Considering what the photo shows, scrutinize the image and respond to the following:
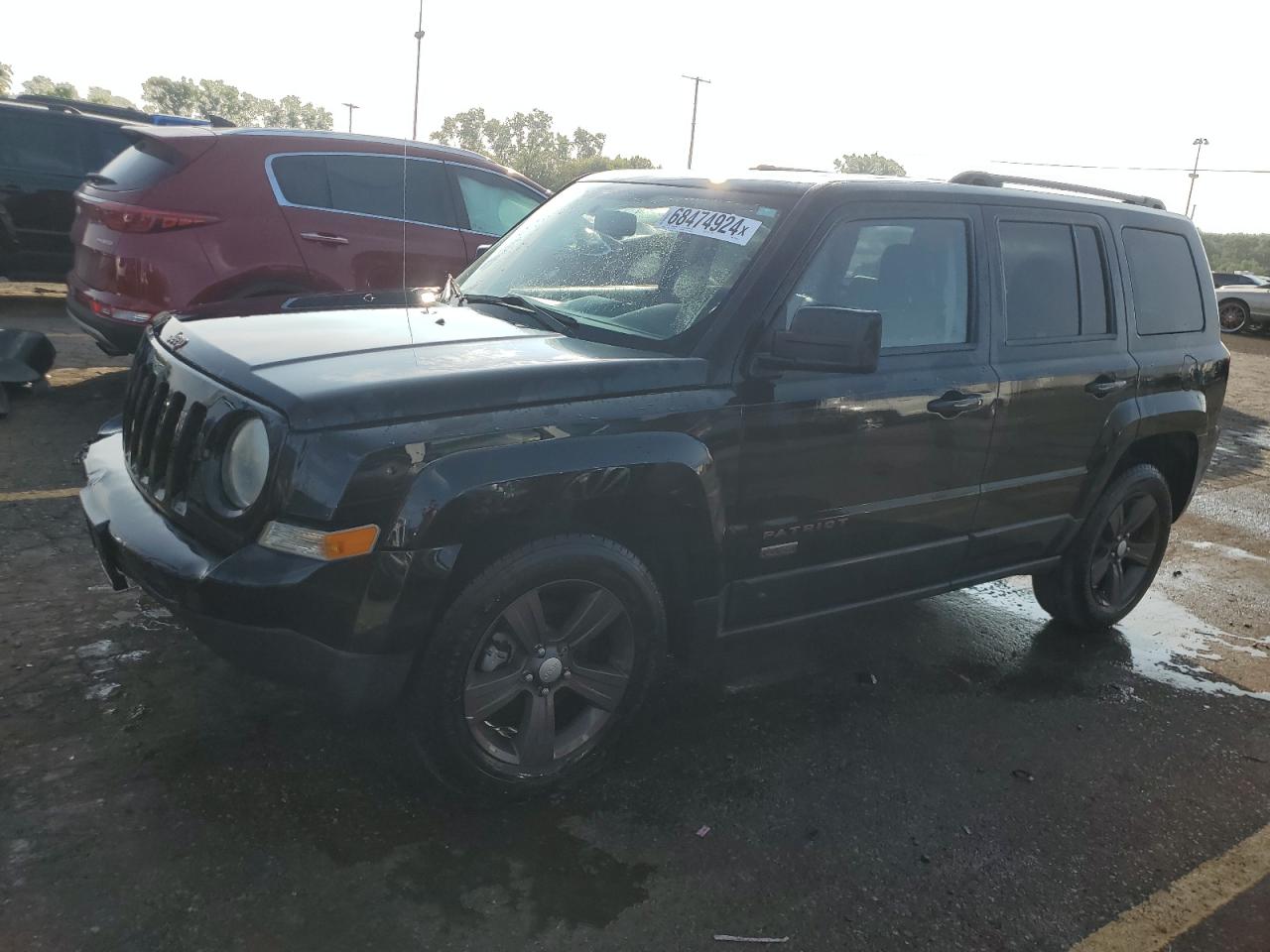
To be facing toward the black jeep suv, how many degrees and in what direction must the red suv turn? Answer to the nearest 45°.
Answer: approximately 135° to its right

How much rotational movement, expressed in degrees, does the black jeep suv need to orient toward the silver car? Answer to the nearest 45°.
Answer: approximately 180°

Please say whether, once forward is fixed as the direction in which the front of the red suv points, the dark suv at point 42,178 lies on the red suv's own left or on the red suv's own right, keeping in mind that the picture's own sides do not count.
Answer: on the red suv's own left

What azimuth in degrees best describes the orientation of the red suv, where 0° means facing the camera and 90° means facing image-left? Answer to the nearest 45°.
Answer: approximately 225°

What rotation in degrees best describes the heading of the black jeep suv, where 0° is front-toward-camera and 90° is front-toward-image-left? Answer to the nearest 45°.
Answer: approximately 45°

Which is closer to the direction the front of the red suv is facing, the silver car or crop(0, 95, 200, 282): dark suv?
the silver car

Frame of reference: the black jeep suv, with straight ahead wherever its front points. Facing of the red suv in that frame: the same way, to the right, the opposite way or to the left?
the opposite way

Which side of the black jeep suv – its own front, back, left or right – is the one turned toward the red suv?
right

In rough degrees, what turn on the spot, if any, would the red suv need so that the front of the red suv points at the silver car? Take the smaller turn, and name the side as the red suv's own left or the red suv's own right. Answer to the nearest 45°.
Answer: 0° — it already faces it
